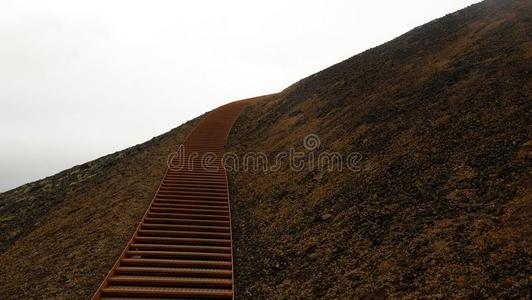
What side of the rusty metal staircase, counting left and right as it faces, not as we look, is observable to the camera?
front
